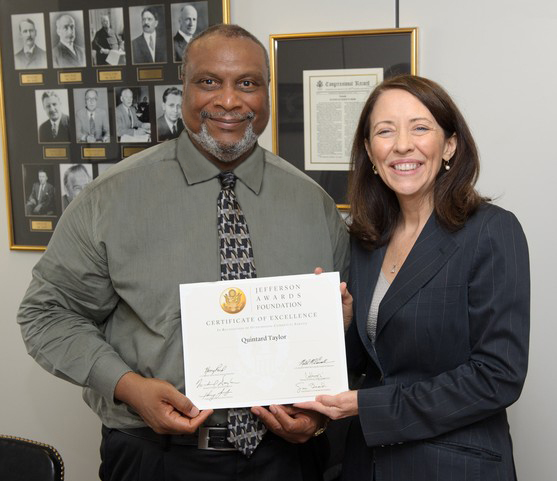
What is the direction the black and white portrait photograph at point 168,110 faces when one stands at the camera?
facing the viewer

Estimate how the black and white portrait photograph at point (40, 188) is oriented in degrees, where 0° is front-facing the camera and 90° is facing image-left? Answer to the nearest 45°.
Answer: approximately 0°

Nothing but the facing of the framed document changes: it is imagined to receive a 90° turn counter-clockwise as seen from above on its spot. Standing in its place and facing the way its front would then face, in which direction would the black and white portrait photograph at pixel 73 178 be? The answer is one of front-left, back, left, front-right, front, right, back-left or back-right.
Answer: back

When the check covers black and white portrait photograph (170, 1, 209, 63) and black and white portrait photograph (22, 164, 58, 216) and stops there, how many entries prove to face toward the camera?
2

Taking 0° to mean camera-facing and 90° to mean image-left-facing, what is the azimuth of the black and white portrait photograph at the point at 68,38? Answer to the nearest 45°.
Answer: approximately 0°
